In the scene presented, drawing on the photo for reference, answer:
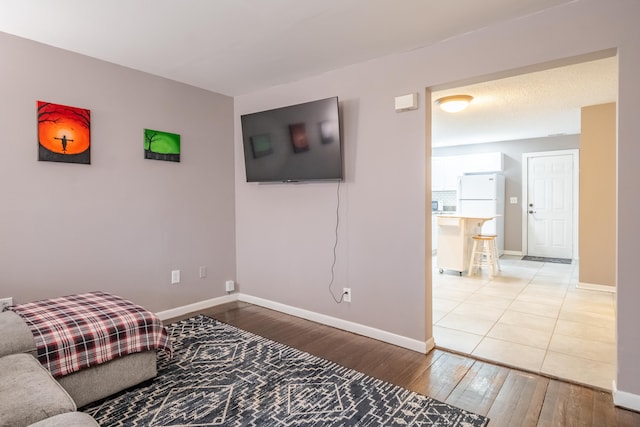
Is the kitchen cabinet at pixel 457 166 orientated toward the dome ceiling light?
yes

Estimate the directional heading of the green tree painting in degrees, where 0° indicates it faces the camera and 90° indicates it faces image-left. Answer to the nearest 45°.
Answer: approximately 315°

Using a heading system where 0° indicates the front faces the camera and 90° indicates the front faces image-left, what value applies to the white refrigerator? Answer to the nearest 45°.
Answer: approximately 0°

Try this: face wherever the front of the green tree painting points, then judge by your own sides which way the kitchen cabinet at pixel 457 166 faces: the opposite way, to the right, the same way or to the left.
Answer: to the right

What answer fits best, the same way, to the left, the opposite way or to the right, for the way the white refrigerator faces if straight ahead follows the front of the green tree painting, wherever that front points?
to the right

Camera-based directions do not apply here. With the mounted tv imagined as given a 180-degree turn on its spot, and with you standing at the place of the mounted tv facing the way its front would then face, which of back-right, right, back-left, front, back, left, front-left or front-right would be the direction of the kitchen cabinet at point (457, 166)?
front

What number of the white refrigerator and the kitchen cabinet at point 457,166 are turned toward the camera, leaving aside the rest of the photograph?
2

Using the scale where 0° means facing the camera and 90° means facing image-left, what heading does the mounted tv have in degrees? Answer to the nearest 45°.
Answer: approximately 45°

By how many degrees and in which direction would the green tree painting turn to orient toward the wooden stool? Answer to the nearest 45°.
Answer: approximately 45° to its left

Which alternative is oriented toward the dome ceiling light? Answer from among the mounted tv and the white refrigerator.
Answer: the white refrigerator
